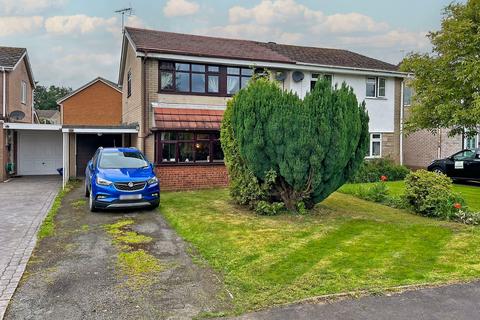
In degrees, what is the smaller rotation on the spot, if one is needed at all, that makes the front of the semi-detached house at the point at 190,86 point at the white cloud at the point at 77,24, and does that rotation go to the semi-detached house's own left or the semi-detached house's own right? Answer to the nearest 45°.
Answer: approximately 180°

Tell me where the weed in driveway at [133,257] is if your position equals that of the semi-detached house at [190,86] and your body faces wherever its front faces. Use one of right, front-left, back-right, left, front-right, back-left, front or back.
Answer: front-right

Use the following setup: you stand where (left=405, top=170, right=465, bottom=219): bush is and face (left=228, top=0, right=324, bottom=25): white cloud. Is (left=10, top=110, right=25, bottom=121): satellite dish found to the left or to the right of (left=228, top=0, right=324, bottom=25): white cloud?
left

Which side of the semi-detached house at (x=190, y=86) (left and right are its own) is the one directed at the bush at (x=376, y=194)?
front

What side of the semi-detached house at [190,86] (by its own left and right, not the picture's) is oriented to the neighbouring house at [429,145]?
left

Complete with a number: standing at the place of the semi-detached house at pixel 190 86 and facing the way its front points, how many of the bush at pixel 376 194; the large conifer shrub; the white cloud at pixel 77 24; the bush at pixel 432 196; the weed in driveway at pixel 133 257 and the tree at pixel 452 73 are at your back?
1

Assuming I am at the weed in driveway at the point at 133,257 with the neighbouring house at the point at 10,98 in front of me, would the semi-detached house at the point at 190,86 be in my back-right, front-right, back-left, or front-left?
front-right

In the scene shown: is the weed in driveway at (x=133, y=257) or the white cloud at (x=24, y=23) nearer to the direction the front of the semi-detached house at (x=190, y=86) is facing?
the weed in driveway

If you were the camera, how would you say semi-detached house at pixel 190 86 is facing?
facing the viewer and to the right of the viewer

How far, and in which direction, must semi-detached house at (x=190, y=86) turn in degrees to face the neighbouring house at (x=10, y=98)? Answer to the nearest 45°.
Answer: approximately 135° to its right
